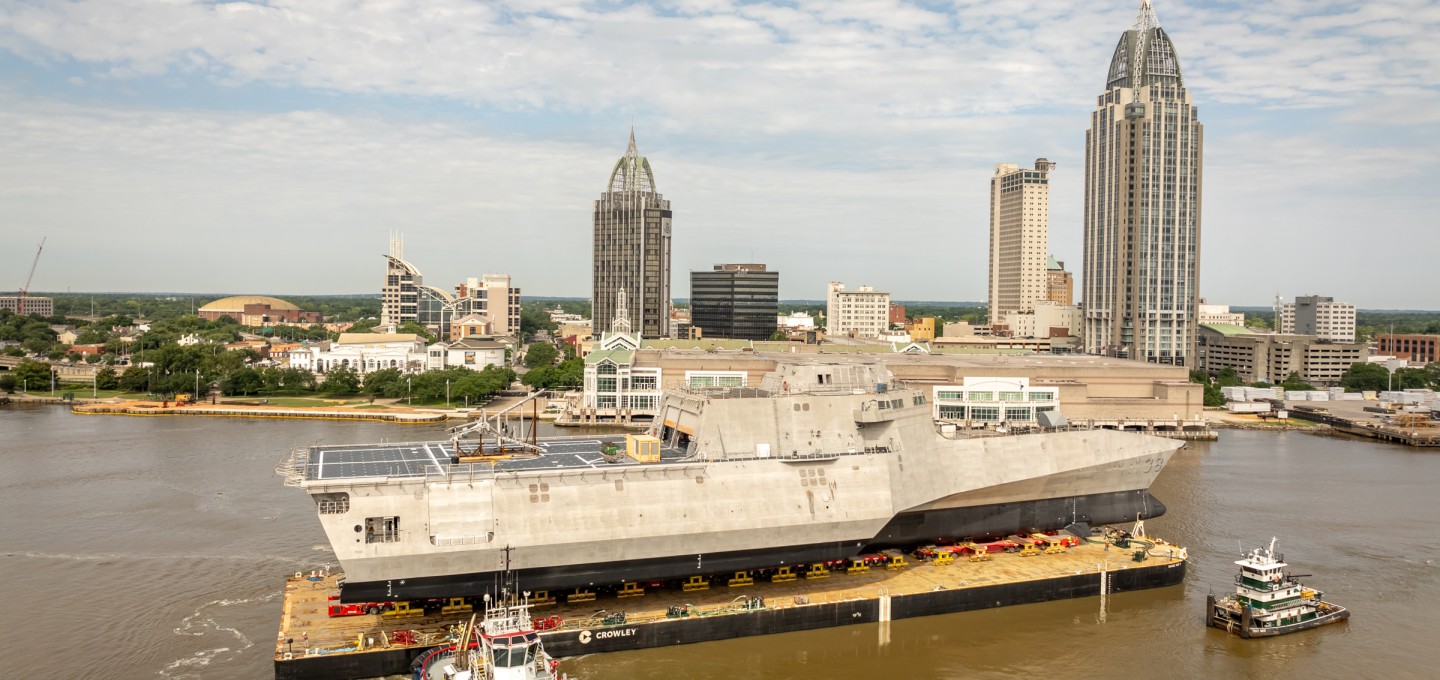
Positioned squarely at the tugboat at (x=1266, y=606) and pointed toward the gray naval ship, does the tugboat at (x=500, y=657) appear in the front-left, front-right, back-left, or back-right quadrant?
front-left

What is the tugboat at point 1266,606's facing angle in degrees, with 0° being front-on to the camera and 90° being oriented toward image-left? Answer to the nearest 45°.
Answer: approximately 45°

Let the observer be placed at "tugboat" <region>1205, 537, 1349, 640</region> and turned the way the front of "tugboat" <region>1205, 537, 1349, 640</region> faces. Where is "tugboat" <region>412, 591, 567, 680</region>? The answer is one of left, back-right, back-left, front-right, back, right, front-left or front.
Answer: front

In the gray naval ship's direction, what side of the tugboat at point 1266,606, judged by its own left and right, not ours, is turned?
front

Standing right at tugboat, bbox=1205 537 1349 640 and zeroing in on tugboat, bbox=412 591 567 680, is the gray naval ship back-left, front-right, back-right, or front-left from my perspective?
front-right
